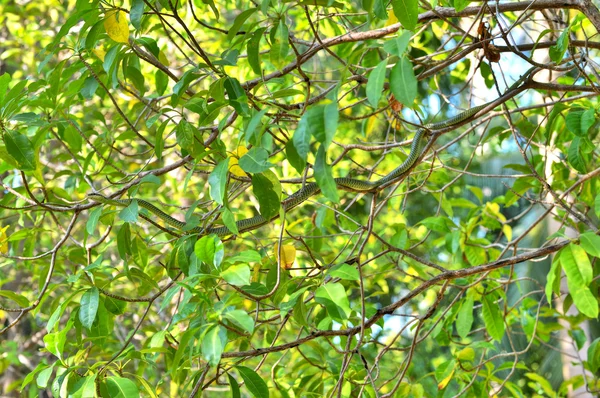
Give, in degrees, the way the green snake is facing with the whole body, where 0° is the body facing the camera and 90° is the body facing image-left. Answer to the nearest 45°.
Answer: approximately 90°
